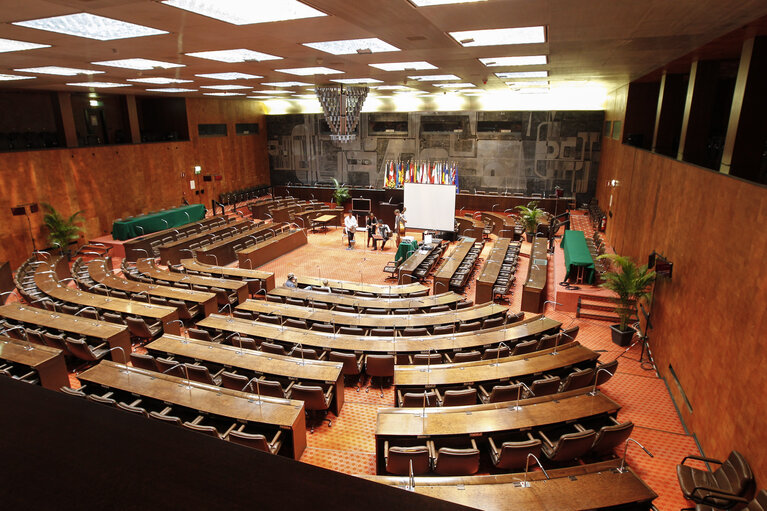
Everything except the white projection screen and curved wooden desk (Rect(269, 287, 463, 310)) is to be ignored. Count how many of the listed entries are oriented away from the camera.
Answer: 1

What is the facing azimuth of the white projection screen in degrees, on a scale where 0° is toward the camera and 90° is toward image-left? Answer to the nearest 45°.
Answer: approximately 0°

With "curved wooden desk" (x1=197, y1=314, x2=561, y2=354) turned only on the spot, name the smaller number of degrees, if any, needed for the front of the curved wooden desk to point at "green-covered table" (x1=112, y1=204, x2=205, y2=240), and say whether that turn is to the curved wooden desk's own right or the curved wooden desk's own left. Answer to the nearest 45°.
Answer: approximately 45° to the curved wooden desk's own left

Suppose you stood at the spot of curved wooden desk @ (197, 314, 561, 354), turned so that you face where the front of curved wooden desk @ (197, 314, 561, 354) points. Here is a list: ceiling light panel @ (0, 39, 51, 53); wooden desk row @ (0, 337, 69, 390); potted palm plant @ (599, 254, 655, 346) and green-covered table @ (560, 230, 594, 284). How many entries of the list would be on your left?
2
